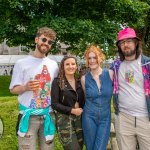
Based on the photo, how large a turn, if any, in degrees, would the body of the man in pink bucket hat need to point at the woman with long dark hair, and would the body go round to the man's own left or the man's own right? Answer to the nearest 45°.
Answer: approximately 90° to the man's own right

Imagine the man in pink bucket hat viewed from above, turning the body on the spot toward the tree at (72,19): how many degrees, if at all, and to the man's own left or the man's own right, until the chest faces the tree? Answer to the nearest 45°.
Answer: approximately 180°

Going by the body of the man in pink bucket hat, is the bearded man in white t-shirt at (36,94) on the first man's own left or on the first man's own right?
on the first man's own right

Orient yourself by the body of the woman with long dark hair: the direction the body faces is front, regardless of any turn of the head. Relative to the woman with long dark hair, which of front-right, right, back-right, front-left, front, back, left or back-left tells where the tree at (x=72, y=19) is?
back-left

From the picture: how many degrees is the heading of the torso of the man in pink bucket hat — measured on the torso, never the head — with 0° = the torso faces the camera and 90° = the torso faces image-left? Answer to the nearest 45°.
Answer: approximately 0°

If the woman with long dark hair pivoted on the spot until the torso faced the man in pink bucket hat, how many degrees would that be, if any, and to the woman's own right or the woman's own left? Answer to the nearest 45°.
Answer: approximately 45° to the woman's own left

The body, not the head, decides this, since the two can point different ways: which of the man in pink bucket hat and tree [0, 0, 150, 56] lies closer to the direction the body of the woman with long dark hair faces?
the man in pink bucket hat
